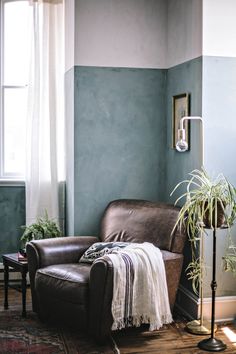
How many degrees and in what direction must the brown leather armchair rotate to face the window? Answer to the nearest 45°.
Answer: approximately 90° to its right

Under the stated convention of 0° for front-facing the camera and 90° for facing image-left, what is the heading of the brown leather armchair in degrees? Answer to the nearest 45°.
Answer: approximately 45°

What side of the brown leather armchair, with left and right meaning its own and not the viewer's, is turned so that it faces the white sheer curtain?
right

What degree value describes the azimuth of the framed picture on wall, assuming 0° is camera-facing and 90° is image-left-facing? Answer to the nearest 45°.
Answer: approximately 45°

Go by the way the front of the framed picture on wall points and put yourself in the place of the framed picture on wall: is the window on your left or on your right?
on your right
